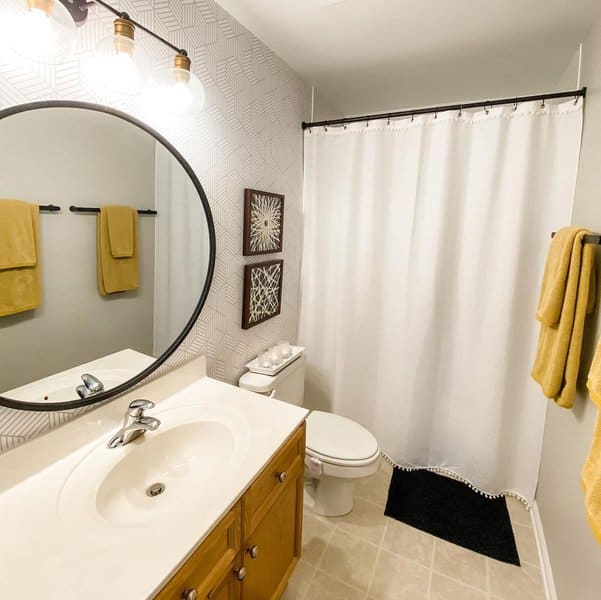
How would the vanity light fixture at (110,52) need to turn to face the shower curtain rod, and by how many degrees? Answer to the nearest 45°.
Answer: approximately 45° to its left

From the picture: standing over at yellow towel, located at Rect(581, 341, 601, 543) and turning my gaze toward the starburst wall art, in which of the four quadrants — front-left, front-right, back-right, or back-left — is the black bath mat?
front-right

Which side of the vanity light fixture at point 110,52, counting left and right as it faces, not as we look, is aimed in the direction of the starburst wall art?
left

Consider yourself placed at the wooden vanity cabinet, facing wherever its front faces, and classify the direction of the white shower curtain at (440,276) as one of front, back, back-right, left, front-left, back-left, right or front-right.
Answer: left

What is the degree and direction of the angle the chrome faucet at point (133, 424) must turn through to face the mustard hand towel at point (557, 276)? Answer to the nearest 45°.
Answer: approximately 45° to its left

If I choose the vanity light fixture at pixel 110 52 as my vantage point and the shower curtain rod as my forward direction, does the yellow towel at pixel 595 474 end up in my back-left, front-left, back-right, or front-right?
front-right

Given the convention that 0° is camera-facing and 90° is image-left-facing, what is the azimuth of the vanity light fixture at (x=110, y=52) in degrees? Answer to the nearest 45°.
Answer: approximately 315°

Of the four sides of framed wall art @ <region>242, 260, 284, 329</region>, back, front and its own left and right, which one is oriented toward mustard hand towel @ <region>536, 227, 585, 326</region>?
front

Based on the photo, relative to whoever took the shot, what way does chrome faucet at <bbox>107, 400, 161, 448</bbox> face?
facing the viewer and to the right of the viewer
